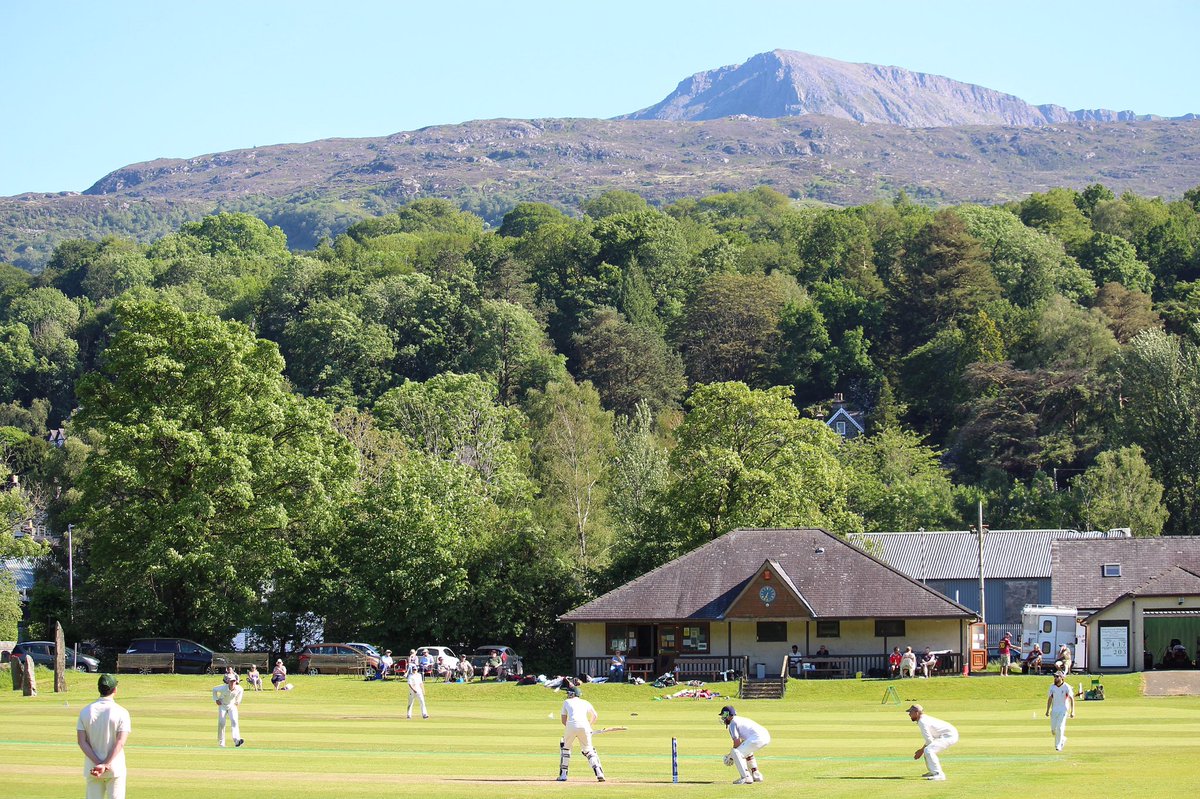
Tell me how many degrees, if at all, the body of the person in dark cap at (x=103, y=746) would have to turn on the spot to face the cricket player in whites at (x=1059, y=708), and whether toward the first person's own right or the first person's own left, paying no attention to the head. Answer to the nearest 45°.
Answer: approximately 45° to the first person's own right

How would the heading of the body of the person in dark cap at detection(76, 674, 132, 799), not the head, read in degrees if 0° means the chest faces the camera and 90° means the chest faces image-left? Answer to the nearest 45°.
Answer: approximately 180°

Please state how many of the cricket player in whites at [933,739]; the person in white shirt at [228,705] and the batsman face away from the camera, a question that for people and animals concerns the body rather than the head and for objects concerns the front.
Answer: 1

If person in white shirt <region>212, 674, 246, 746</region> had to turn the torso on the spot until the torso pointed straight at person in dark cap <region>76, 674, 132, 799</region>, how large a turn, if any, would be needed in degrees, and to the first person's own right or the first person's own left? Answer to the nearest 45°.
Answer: approximately 45° to the first person's own right

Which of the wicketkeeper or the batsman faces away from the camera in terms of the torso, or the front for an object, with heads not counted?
the batsman

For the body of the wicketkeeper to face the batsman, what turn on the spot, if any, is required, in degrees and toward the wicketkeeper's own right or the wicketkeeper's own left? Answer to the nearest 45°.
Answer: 0° — they already face them

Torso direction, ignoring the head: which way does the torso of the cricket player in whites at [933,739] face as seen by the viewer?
to the viewer's left

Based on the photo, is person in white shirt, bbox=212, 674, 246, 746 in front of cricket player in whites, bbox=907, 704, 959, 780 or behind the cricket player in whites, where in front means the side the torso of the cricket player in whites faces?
in front

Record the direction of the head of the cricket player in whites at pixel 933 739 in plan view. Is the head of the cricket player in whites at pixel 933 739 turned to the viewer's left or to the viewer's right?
to the viewer's left

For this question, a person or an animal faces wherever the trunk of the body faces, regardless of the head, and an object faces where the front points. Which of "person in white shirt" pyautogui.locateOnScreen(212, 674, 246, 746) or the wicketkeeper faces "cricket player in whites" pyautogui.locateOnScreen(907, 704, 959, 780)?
the person in white shirt

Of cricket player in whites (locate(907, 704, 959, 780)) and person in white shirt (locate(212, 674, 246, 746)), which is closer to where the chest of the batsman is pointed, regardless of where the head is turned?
the person in white shirt

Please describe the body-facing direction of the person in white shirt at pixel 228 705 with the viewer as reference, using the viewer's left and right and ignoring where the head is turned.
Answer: facing the viewer and to the right of the viewer

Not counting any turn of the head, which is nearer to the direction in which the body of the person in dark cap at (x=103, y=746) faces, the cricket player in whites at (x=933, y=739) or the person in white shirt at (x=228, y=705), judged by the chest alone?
the person in white shirt

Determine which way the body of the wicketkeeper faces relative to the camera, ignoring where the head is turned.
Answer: to the viewer's left

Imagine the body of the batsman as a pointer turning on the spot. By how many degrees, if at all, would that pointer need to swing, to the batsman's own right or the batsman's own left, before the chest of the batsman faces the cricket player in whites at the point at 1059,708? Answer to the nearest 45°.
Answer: approximately 90° to the batsman's own right

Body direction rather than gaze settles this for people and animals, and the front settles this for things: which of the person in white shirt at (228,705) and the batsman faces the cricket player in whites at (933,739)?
the person in white shirt

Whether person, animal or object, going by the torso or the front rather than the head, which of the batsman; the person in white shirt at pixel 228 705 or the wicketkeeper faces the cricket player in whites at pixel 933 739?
the person in white shirt

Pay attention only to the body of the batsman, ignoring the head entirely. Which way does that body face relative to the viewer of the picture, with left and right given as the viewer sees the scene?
facing away from the viewer
